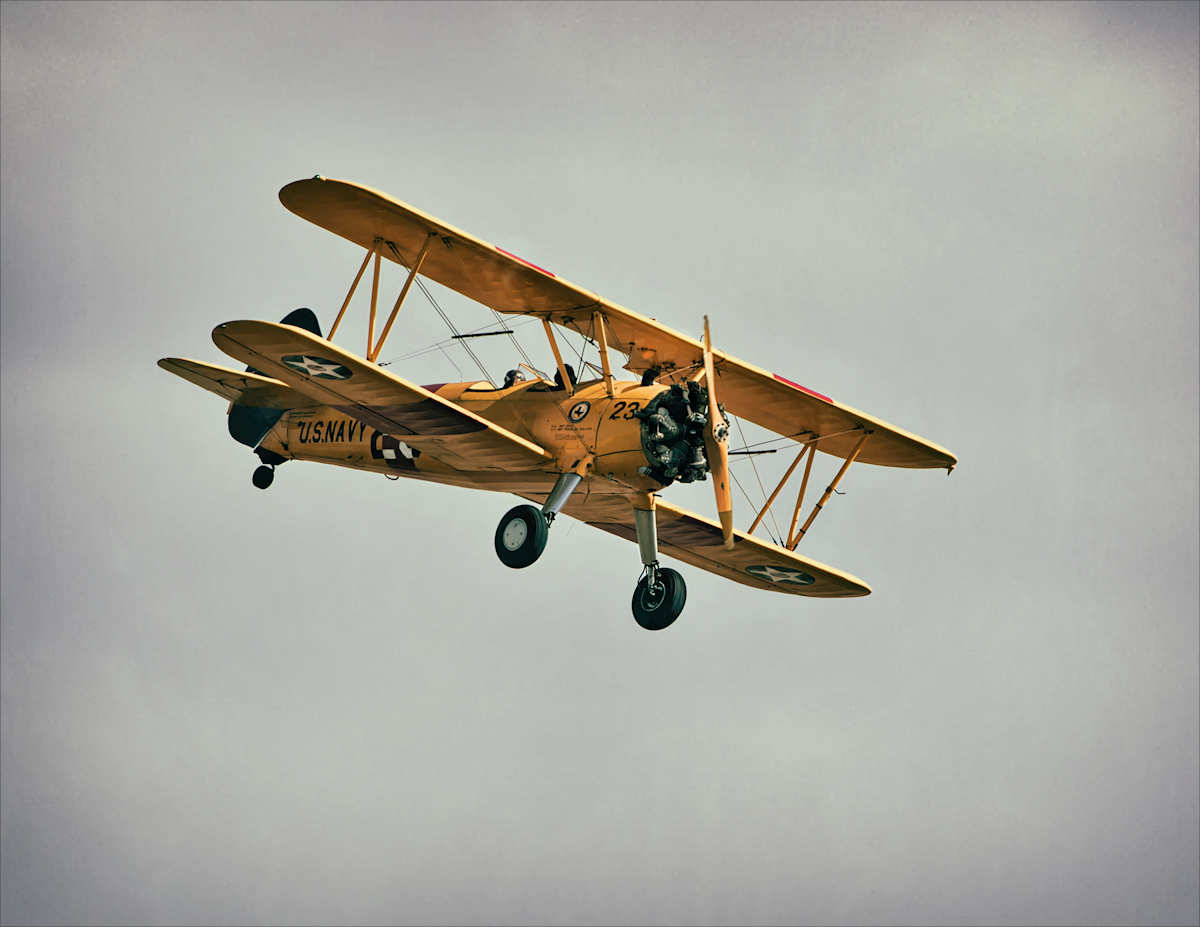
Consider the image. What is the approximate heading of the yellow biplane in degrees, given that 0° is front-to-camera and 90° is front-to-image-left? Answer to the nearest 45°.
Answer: approximately 315°
